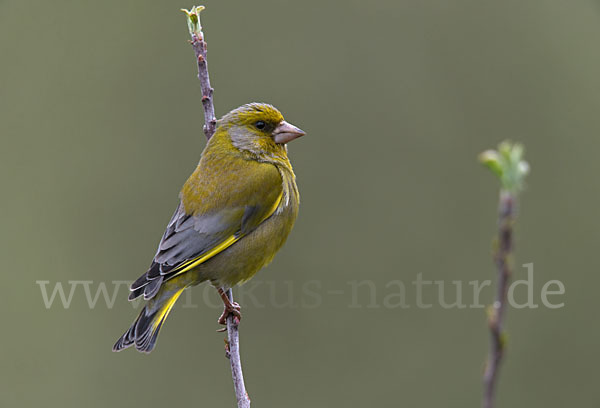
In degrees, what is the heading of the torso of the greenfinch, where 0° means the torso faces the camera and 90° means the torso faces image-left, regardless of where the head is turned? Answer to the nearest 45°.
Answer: approximately 270°
